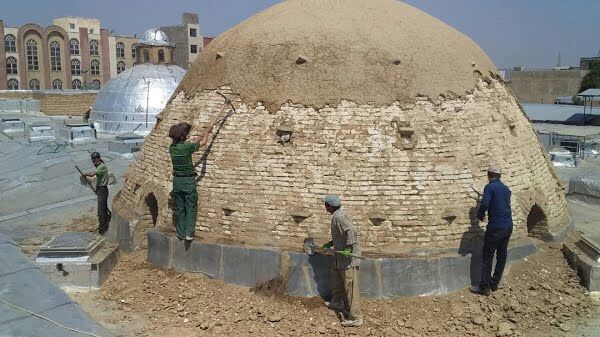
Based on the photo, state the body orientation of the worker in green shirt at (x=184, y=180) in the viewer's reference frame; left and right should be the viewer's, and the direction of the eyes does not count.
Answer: facing away from the viewer and to the right of the viewer

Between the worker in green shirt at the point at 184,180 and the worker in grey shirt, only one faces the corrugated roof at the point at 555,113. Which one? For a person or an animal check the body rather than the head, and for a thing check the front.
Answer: the worker in green shirt

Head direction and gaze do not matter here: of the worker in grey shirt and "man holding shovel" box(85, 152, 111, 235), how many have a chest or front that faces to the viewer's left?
2

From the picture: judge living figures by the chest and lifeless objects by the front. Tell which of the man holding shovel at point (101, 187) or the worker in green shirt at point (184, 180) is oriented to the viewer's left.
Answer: the man holding shovel

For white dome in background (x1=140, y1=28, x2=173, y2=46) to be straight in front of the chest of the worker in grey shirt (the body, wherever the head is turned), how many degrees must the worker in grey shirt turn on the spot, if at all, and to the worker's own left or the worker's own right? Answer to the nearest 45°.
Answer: approximately 45° to the worker's own right

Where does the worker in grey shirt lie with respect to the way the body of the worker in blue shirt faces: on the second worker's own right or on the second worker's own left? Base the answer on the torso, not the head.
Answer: on the second worker's own left

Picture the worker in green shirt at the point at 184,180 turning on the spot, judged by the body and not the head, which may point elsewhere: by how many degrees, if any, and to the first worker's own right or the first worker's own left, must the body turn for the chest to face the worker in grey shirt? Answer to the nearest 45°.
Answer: approximately 90° to the first worker's own right

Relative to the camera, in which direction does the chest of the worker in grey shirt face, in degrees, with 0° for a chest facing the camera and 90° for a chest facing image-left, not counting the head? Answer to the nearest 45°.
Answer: approximately 90°

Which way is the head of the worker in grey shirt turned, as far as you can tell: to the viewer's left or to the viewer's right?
to the viewer's left

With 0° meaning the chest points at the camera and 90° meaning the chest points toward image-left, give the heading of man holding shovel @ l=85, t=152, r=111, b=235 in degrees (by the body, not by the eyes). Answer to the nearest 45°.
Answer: approximately 90°

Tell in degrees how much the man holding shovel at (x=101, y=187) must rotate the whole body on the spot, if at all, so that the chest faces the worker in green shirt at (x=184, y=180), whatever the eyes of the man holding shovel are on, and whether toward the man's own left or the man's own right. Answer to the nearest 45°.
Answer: approximately 135° to the man's own left

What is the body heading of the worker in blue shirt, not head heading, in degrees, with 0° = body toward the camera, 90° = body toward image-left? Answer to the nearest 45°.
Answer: approximately 135°

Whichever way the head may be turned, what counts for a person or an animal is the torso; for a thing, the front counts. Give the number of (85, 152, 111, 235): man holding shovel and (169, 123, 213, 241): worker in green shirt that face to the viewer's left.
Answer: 1

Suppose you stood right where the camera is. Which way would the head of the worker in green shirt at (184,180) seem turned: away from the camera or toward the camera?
away from the camera
